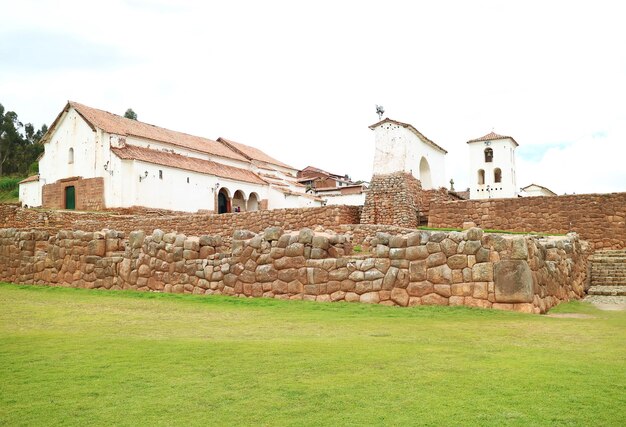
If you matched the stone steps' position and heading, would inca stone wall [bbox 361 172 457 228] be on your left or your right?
on your right

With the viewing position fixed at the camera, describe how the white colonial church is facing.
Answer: facing the viewer and to the left of the viewer

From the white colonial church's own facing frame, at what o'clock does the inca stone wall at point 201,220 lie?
The inca stone wall is roughly at 10 o'clock from the white colonial church.

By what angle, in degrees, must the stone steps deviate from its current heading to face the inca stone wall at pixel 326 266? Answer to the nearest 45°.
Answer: approximately 45° to its right

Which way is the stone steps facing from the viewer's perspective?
toward the camera

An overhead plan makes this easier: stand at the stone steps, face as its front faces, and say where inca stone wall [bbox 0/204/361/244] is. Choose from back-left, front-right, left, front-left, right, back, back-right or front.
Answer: right

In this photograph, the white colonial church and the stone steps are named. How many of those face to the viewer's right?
0
